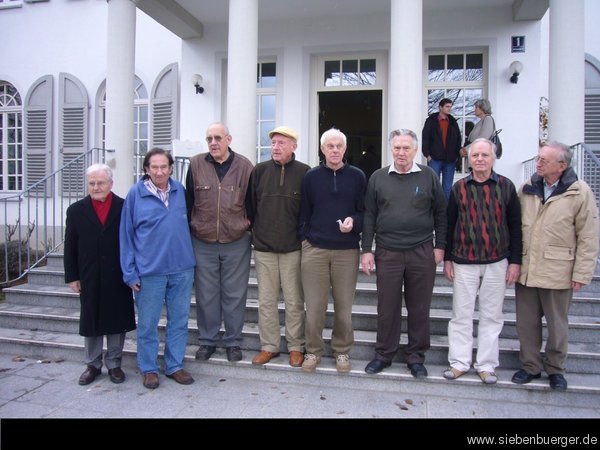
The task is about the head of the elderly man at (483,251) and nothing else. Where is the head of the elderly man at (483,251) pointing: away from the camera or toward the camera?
toward the camera

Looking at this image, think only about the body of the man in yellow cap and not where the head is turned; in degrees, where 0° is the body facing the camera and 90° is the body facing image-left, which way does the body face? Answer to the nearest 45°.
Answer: approximately 0°

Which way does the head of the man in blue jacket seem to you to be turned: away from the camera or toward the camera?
toward the camera

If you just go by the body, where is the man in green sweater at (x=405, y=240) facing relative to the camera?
toward the camera

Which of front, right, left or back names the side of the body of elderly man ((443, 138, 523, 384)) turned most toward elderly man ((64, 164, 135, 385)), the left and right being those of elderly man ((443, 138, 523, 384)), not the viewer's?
right

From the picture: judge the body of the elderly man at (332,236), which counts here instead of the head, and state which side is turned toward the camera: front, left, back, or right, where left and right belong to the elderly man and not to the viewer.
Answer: front

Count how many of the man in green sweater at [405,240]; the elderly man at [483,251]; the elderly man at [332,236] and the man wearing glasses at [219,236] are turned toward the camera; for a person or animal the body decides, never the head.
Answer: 4

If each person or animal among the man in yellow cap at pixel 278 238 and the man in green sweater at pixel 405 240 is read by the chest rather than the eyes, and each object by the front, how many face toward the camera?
2

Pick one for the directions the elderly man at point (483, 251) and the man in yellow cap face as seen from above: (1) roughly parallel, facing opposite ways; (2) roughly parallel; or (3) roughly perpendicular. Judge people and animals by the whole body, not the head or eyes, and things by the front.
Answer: roughly parallel

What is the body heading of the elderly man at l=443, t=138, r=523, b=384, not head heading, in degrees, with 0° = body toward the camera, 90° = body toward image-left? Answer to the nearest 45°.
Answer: approximately 0°

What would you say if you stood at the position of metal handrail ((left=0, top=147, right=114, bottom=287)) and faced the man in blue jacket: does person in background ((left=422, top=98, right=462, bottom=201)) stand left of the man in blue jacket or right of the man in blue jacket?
left

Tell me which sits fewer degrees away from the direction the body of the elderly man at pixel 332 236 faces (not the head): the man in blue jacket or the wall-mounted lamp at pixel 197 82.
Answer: the man in blue jacket

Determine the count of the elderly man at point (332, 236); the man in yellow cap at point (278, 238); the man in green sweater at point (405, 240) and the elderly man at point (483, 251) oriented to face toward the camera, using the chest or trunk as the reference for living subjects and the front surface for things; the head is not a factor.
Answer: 4

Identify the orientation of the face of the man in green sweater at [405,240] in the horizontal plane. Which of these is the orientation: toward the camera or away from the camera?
toward the camera
